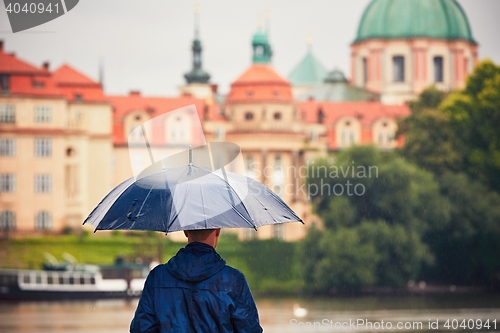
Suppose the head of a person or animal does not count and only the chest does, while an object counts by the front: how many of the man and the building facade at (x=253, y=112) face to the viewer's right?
0

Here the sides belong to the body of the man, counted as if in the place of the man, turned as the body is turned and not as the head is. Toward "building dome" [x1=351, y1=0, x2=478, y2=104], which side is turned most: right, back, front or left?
front

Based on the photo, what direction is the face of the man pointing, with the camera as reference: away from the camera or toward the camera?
away from the camera

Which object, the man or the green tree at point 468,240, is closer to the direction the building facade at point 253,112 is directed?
the man

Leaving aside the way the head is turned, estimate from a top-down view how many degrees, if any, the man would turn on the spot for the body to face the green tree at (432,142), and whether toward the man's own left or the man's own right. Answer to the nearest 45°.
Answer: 0° — they already face it

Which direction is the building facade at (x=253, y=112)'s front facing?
toward the camera

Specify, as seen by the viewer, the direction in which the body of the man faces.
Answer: away from the camera

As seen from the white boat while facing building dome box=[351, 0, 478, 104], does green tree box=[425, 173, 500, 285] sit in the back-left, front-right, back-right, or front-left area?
front-right

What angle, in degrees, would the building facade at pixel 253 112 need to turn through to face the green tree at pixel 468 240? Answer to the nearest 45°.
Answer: approximately 45° to its left

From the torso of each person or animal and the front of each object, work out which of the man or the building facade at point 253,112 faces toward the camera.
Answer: the building facade

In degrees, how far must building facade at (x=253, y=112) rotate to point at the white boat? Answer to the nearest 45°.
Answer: approximately 45° to its right

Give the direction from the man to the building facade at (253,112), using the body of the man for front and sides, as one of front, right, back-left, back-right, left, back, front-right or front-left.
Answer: front

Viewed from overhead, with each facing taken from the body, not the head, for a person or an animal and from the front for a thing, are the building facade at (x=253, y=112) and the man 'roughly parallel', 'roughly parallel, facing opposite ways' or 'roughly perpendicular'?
roughly parallel, facing opposite ways
